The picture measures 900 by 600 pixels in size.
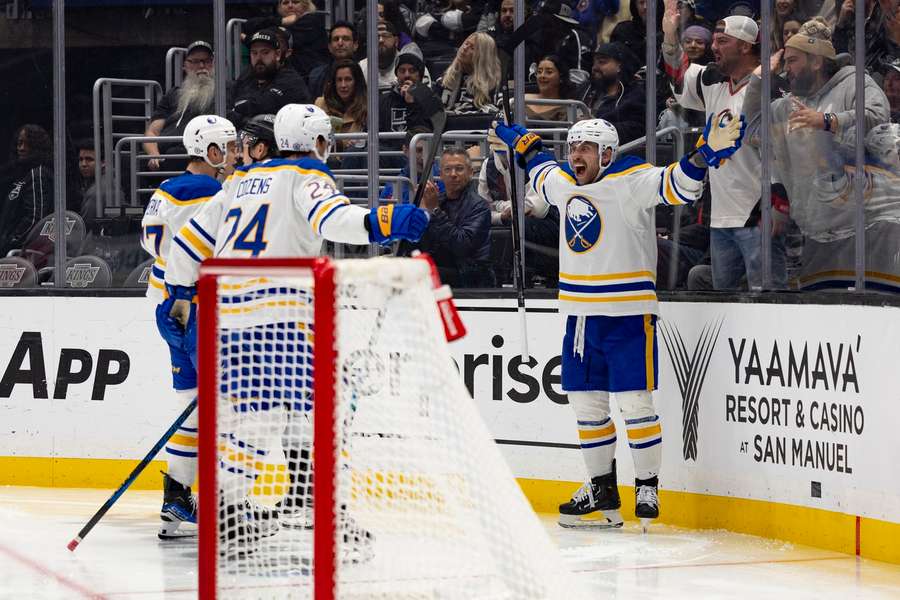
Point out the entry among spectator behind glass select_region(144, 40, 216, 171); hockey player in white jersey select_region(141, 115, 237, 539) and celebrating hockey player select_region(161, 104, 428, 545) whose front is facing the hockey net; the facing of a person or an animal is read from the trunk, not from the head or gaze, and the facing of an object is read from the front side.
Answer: the spectator behind glass

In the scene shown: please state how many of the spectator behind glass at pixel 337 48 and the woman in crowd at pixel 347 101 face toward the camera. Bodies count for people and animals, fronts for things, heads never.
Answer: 2

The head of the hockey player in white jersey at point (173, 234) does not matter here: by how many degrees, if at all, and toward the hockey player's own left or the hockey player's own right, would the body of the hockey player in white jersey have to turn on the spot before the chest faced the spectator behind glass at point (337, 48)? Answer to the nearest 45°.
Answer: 0° — they already face them

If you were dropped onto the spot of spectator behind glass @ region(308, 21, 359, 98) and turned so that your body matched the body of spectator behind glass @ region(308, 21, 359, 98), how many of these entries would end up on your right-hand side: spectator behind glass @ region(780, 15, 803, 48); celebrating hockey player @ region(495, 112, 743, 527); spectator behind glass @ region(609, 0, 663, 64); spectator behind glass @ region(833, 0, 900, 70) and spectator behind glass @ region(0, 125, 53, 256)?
1

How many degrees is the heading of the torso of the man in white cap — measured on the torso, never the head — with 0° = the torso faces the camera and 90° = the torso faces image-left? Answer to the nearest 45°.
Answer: approximately 45°

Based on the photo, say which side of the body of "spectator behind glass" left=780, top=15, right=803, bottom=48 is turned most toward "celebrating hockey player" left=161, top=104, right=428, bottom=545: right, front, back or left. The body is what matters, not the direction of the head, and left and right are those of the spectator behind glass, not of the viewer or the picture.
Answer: front

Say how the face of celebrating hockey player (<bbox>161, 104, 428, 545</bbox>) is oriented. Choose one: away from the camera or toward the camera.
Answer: away from the camera

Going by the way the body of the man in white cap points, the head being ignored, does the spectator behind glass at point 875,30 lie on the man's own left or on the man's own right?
on the man's own left
